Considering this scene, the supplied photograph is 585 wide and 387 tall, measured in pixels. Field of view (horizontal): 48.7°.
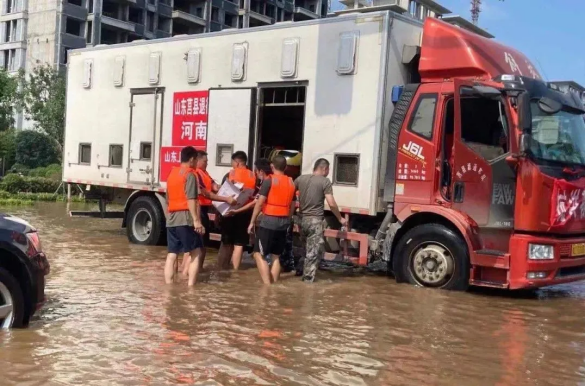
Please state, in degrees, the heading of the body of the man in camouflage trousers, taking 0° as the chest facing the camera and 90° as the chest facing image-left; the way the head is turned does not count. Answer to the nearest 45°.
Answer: approximately 225°

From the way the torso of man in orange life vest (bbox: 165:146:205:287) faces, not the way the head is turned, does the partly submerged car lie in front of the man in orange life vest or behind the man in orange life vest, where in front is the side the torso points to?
behind

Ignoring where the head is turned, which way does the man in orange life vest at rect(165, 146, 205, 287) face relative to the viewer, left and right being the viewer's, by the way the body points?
facing away from the viewer and to the right of the viewer

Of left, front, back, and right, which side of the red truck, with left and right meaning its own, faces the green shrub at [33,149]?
back

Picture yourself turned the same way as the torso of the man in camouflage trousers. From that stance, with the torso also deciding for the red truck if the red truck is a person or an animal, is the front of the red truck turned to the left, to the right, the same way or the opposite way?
to the right

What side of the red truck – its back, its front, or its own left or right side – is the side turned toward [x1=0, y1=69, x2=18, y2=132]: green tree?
back

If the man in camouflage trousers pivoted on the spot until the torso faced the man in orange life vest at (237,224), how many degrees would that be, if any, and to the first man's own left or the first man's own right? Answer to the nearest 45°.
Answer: approximately 90° to the first man's own left

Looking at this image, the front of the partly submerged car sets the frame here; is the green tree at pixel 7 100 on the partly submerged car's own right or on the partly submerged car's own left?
on the partly submerged car's own right
